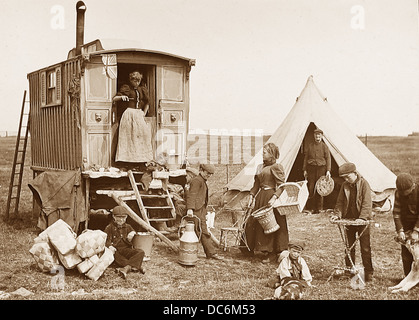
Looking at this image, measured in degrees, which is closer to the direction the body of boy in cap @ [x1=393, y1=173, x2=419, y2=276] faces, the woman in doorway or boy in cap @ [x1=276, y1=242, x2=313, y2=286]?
the boy in cap

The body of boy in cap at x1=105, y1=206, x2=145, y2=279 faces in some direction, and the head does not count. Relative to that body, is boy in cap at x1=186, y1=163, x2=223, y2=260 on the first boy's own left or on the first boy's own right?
on the first boy's own left

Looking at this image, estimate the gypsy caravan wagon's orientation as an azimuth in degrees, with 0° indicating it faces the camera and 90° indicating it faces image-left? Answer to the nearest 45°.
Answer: approximately 315°

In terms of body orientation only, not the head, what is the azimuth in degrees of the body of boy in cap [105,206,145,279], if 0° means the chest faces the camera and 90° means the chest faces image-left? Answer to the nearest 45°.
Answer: approximately 0°

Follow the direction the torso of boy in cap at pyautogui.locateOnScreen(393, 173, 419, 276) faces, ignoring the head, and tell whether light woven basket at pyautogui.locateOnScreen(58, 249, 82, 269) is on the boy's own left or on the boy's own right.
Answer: on the boy's own right
